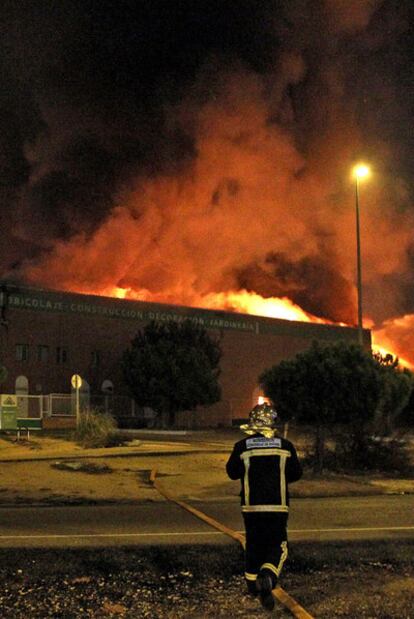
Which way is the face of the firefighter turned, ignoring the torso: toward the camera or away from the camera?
away from the camera

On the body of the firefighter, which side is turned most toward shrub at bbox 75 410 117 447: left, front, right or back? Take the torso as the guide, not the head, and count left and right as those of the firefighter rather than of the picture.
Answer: front

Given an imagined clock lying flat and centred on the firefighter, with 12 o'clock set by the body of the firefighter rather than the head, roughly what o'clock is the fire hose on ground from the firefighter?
The fire hose on ground is roughly at 12 o'clock from the firefighter.

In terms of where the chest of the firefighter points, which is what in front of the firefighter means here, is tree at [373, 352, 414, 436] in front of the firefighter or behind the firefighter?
in front

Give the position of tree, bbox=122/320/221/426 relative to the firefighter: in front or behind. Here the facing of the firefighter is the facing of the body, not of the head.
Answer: in front

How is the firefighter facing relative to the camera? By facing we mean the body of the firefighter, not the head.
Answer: away from the camera
